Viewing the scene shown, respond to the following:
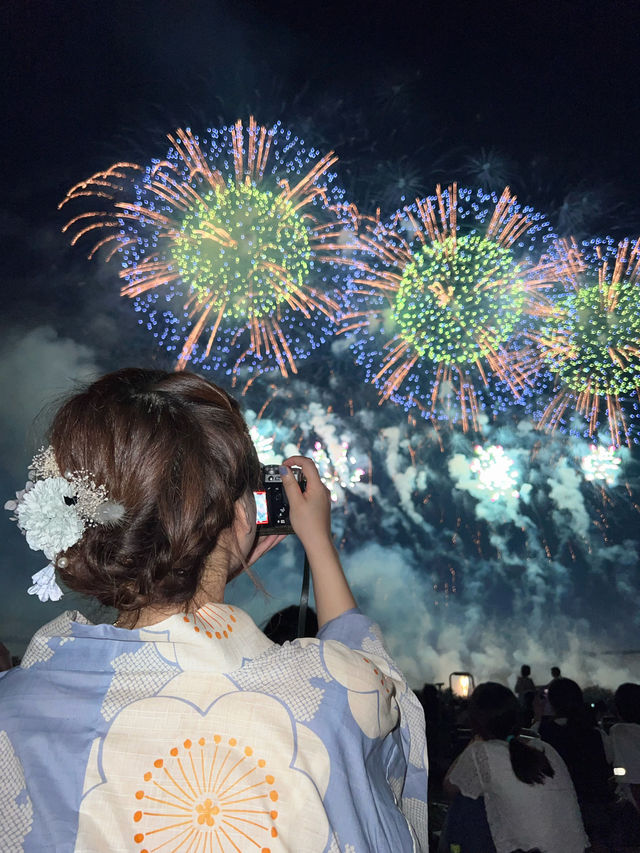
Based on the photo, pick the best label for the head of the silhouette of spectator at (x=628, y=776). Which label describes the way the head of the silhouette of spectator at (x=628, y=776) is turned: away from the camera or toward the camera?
away from the camera

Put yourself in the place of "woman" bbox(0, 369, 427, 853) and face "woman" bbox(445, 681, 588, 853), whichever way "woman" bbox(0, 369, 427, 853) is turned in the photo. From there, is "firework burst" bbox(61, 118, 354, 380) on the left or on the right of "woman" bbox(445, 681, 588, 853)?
left

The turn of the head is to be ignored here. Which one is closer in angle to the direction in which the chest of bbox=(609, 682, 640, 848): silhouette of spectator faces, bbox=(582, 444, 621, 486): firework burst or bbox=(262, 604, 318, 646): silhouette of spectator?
the firework burst

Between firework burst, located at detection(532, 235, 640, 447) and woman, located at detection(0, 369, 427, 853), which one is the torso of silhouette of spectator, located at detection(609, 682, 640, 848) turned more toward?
the firework burst

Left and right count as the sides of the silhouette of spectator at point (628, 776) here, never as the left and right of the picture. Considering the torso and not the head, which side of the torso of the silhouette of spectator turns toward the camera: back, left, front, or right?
back

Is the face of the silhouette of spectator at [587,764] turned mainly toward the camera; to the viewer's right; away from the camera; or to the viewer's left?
away from the camera

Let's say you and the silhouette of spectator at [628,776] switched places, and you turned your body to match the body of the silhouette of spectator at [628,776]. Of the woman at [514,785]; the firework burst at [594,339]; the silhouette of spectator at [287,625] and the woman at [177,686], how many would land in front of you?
1

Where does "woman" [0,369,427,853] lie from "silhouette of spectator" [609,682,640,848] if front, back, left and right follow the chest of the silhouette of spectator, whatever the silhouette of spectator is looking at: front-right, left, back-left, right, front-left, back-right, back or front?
back

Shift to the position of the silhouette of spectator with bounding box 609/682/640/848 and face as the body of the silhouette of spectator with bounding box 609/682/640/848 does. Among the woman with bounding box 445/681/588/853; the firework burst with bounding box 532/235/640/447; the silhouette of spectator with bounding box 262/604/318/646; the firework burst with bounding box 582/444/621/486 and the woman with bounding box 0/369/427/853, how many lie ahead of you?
2

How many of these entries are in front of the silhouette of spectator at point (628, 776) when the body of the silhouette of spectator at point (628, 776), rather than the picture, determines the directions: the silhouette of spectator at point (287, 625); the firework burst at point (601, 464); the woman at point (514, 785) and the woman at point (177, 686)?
1
